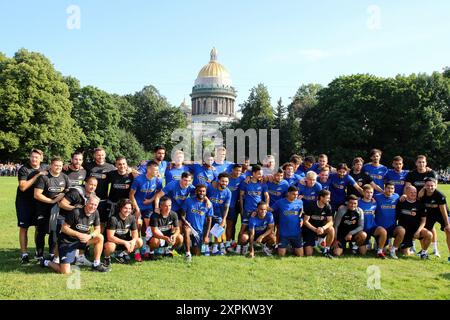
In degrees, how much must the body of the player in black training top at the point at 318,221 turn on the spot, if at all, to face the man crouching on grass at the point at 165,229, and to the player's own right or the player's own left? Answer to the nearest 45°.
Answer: approximately 45° to the player's own right

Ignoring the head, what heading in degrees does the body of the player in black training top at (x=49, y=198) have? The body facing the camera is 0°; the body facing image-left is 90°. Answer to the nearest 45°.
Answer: approximately 315°

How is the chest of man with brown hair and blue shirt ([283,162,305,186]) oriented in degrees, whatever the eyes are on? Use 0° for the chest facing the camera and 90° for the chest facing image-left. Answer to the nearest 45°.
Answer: approximately 0°

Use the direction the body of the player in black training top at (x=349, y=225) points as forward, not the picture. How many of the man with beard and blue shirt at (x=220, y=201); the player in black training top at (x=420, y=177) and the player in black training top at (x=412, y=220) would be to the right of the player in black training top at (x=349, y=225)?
1

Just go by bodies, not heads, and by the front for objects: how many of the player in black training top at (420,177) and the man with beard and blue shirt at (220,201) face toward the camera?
2

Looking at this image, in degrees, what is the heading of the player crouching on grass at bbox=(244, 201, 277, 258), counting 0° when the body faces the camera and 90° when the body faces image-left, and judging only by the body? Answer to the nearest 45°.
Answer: approximately 0°

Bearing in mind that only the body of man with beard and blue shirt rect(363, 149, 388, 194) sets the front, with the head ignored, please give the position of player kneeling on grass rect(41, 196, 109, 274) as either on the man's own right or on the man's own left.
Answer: on the man's own right
